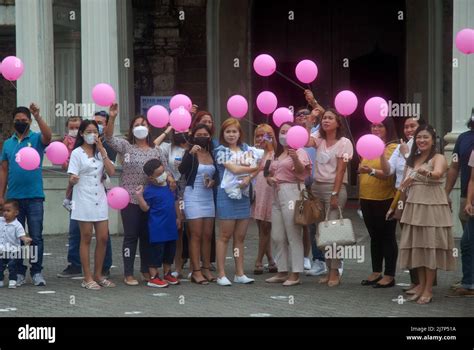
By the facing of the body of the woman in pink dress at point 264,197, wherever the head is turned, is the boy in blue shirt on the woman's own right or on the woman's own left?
on the woman's own right

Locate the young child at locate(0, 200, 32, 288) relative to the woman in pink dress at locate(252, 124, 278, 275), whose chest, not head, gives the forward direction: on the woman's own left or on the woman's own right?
on the woman's own right

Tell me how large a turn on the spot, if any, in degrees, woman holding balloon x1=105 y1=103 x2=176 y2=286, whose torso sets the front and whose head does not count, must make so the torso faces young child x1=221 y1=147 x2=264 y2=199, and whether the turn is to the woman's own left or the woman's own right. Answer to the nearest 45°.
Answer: approximately 90° to the woman's own left

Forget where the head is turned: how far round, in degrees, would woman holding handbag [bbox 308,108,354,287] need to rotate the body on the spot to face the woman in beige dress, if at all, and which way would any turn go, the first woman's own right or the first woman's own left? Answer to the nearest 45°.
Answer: approximately 90° to the first woman's own left

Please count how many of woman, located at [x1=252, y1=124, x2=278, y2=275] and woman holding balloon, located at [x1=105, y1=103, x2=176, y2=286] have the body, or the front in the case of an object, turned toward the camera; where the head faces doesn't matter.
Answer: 2

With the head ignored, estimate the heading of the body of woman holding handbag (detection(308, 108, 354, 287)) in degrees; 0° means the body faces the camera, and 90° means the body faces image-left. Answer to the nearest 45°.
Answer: approximately 45°
